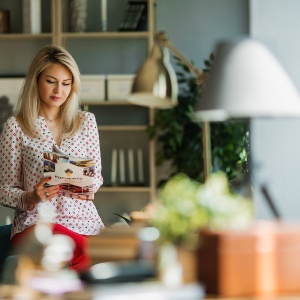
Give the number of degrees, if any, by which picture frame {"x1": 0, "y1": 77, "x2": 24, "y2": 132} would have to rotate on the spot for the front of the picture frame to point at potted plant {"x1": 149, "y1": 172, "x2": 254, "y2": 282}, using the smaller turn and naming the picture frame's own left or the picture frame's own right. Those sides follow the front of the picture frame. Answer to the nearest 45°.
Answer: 0° — it already faces it

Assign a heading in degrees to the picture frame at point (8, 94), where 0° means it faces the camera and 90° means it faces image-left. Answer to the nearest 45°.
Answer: approximately 0°

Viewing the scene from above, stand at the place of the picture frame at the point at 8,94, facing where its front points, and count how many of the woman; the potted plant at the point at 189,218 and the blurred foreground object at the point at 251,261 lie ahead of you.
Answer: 3

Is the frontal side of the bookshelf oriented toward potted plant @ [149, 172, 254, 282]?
yes

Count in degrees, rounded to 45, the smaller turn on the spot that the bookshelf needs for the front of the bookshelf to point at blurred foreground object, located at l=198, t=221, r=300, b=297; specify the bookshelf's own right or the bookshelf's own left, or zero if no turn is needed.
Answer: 0° — it already faces it

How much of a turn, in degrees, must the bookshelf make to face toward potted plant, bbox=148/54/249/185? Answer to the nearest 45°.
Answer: approximately 45° to its left

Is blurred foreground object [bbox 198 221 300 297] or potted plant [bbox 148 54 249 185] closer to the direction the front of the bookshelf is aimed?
the blurred foreground object

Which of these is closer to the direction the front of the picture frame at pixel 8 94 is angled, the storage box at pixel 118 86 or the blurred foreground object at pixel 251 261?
the blurred foreground object

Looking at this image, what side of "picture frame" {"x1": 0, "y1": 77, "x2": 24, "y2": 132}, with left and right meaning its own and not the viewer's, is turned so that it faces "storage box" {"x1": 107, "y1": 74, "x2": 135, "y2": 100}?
left
